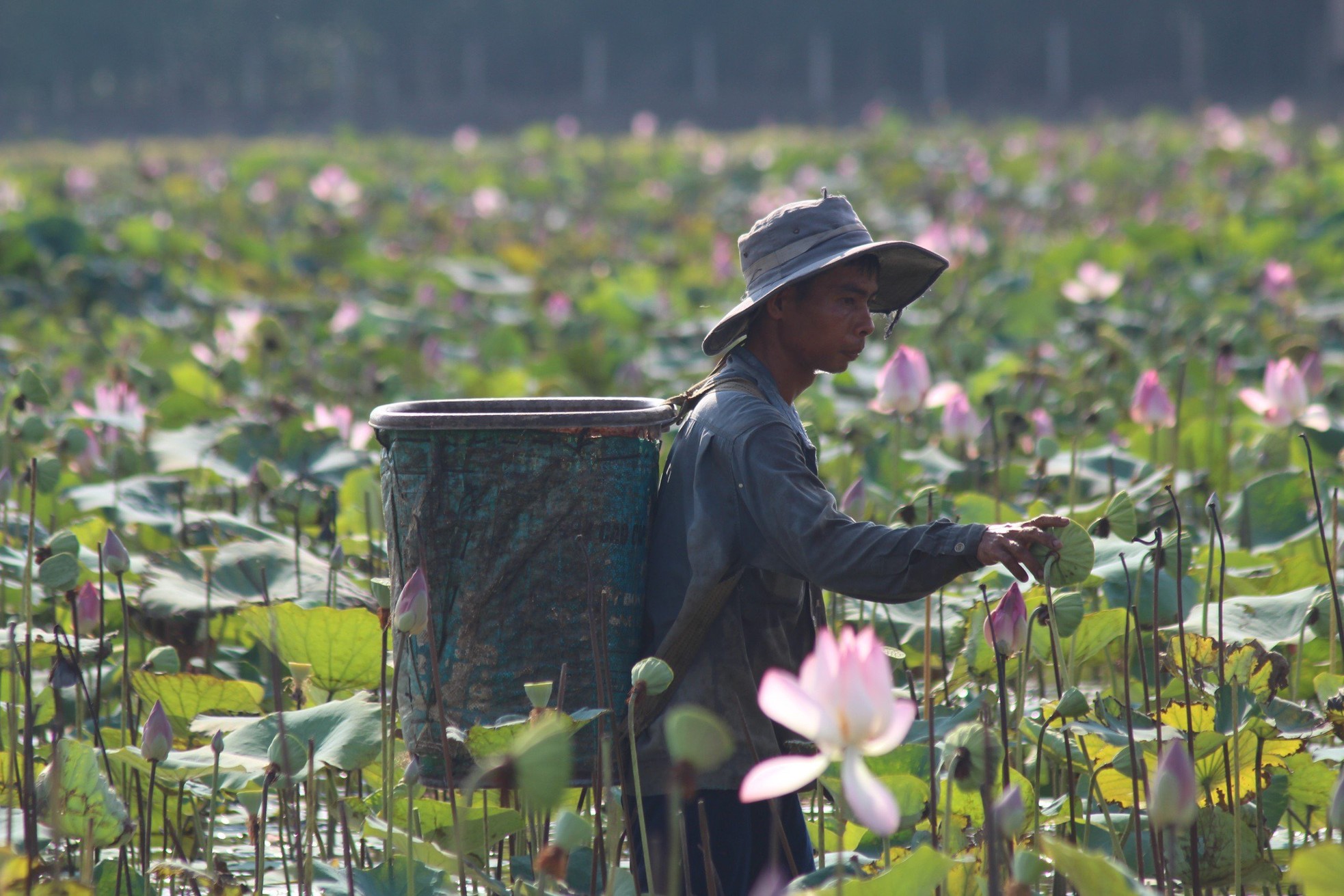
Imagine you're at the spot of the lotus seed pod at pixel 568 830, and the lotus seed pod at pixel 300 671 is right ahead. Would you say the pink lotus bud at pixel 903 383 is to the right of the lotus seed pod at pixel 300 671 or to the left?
right

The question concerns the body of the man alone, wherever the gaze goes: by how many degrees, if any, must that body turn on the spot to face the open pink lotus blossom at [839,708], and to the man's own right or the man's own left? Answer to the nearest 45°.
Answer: approximately 90° to the man's own right

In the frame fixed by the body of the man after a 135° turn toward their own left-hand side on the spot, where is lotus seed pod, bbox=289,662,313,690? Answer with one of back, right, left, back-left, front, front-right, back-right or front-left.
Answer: front-left

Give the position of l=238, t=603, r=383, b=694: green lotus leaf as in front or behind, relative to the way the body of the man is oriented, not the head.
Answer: behind

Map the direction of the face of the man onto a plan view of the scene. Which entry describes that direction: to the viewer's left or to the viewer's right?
to the viewer's right

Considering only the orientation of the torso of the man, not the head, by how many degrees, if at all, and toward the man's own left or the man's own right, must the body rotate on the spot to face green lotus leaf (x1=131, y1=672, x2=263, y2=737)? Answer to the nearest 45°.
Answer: approximately 180°

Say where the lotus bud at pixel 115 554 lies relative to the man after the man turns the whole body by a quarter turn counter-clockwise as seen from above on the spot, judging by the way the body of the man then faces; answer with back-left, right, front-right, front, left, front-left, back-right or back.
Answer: left

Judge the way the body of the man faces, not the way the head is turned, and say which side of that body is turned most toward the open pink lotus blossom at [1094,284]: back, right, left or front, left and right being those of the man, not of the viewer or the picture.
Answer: left

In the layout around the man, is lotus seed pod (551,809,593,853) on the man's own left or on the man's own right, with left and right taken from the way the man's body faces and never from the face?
on the man's own right

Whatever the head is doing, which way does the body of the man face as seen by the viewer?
to the viewer's right

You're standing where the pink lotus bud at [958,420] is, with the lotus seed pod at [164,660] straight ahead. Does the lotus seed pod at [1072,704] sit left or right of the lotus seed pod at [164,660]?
left

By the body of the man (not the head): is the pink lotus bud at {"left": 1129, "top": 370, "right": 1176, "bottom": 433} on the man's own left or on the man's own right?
on the man's own left

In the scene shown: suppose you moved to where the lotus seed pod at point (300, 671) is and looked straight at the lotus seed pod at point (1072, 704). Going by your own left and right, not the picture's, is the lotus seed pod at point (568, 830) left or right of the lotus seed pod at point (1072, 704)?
right

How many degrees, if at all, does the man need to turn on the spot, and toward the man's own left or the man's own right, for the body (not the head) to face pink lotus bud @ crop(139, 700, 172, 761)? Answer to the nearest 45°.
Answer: approximately 135° to the man's own right
